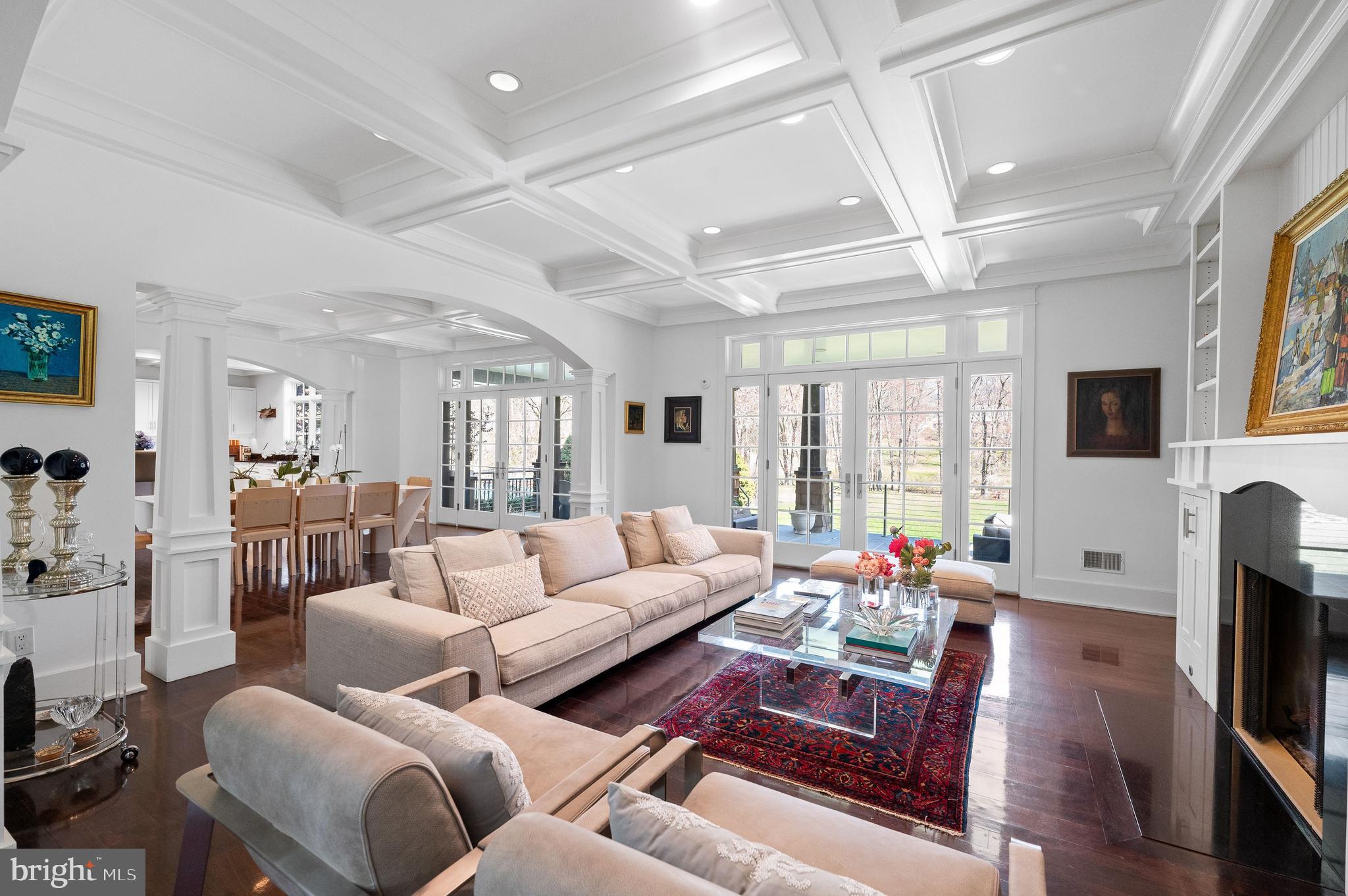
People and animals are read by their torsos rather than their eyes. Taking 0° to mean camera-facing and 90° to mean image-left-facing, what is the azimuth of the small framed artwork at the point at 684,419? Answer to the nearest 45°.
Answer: approximately 45°

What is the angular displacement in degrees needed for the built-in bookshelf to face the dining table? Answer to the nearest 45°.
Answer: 0° — it already faces it

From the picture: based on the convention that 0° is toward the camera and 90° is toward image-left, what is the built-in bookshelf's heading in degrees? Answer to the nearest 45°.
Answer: approximately 90°

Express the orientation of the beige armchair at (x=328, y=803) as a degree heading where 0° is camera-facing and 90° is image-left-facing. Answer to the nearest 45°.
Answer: approximately 225°

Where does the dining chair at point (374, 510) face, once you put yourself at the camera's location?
facing away from the viewer and to the left of the viewer
